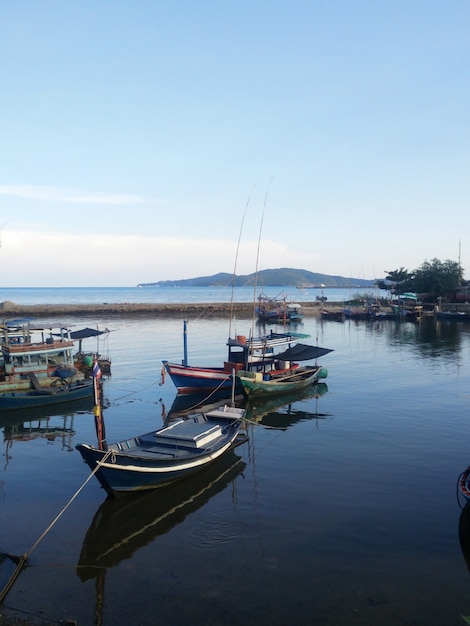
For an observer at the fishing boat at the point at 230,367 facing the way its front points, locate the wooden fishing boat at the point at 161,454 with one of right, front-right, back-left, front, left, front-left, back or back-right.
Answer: front-left

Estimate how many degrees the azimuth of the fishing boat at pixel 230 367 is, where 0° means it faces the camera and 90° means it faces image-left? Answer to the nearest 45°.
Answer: approximately 45°

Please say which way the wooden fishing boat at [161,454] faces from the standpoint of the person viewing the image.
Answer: facing the viewer and to the left of the viewer

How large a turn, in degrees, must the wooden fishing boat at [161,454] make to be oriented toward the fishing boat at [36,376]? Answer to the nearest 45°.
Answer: approximately 90° to its right

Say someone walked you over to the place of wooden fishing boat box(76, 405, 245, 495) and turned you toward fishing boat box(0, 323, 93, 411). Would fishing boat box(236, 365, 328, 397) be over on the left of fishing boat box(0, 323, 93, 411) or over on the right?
right

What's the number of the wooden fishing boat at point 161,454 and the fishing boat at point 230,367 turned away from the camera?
0
